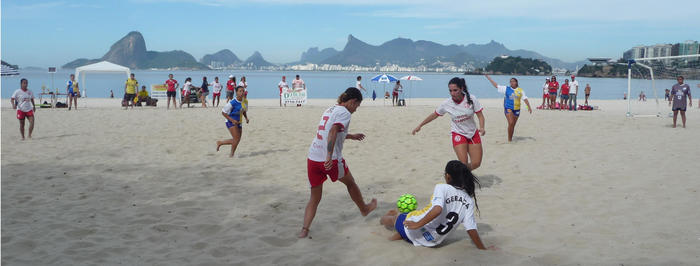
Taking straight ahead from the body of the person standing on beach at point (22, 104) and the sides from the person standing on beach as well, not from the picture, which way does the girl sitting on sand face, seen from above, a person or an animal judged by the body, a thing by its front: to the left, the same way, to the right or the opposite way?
the opposite way

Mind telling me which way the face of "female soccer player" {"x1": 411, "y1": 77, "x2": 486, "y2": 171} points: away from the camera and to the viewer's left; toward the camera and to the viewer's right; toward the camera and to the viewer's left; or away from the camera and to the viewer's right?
toward the camera and to the viewer's left

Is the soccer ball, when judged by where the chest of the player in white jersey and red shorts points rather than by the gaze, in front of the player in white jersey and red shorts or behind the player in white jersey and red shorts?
in front

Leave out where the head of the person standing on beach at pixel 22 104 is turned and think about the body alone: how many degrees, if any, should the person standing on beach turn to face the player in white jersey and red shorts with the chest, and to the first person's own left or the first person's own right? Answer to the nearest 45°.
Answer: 0° — they already face them

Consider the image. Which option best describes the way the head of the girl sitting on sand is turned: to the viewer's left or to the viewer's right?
to the viewer's left

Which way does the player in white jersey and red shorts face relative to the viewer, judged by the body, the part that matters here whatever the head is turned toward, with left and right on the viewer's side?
facing away from the viewer and to the right of the viewer

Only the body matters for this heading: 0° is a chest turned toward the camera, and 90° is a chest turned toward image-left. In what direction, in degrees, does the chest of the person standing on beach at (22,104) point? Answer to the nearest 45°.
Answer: approximately 0°

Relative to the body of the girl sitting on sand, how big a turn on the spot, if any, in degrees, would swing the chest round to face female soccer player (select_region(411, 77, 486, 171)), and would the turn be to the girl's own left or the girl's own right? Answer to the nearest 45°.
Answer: approximately 45° to the girl's own right

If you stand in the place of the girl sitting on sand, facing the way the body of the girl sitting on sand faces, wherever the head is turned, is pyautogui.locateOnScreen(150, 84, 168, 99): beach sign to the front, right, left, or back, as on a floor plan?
front

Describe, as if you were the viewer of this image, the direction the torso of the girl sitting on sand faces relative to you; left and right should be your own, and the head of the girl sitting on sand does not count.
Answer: facing away from the viewer and to the left of the viewer
